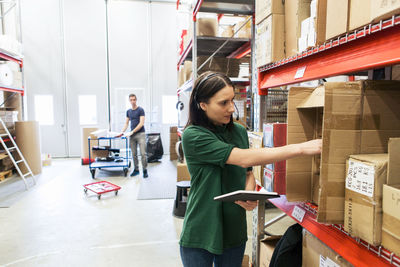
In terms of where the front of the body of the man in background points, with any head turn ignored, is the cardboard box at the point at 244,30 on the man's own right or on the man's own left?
on the man's own left

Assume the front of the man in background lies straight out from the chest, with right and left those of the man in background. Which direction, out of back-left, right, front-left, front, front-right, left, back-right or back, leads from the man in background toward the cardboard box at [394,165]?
front-left

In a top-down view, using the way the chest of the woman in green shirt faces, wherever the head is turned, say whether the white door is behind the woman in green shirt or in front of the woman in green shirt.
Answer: behind

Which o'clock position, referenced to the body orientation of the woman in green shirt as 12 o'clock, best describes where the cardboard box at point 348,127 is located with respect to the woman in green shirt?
The cardboard box is roughly at 11 o'clock from the woman in green shirt.

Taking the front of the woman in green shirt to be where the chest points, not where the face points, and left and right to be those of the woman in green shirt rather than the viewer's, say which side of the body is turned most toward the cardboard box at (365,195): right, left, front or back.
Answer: front

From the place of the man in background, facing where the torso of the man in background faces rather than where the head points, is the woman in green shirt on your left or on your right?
on your left

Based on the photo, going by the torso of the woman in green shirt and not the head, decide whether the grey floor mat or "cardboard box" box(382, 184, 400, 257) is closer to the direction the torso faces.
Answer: the cardboard box

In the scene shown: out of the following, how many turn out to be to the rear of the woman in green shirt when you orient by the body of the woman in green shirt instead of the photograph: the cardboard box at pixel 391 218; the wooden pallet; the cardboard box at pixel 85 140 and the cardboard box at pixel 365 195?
2

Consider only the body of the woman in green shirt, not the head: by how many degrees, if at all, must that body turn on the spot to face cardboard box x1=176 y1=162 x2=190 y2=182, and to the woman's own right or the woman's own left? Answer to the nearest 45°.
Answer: approximately 135° to the woman's own left

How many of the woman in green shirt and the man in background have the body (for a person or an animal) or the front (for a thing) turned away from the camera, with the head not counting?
0

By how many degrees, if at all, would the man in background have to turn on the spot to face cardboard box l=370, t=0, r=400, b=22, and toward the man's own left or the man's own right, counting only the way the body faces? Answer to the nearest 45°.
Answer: approximately 45° to the man's own left

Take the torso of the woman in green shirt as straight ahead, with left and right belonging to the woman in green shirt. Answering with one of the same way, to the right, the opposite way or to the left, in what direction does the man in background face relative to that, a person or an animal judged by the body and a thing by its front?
to the right
